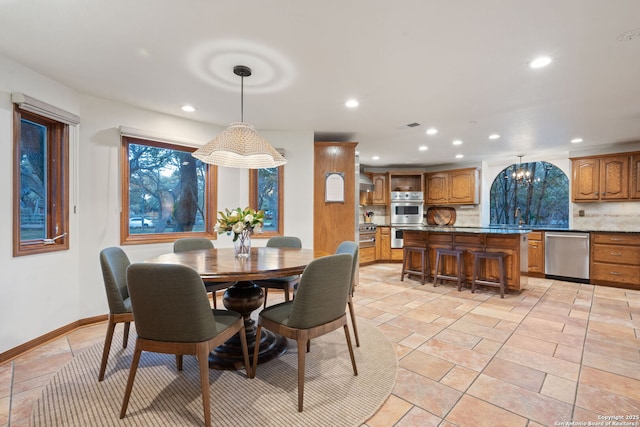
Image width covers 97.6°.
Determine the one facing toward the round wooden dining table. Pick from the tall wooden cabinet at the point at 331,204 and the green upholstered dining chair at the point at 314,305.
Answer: the green upholstered dining chair

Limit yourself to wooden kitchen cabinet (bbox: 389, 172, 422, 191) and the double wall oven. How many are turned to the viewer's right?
0

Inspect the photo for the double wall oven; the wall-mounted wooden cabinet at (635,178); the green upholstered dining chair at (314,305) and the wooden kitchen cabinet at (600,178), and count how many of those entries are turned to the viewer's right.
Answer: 0

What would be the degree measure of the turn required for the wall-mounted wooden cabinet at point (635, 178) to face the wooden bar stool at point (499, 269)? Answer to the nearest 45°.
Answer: approximately 45° to its right

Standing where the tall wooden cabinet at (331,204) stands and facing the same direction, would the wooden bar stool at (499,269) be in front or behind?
in front

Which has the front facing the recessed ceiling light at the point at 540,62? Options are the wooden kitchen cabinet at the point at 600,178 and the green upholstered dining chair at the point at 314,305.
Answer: the wooden kitchen cabinet

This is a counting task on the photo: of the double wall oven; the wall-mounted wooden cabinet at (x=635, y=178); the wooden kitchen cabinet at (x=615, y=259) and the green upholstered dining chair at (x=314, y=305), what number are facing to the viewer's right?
0

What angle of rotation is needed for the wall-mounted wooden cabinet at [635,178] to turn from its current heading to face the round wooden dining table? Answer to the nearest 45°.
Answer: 0° — it already faces it

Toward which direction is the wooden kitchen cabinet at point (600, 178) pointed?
toward the camera

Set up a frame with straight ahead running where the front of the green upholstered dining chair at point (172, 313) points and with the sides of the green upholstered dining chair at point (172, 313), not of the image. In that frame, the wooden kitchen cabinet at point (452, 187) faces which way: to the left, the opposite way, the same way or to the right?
the opposite way

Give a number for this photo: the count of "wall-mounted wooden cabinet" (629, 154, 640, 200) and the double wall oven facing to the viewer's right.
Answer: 0

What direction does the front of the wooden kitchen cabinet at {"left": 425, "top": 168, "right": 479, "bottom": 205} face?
toward the camera

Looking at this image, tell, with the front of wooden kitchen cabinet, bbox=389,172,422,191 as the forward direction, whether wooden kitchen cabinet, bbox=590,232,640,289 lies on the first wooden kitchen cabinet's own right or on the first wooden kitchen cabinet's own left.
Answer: on the first wooden kitchen cabinet's own left
